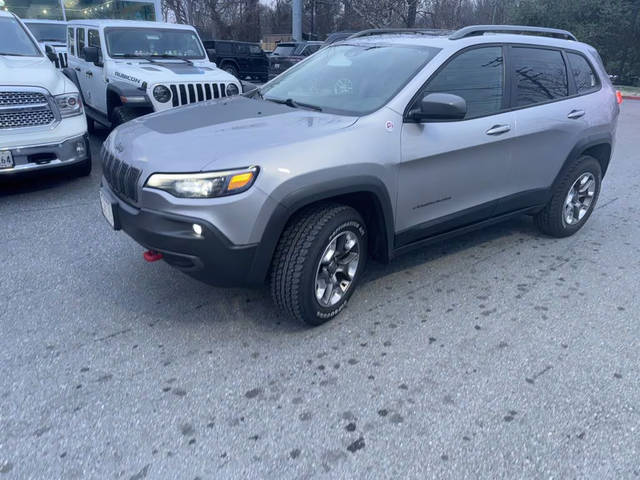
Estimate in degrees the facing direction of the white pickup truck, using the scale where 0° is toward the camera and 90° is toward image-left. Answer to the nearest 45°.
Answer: approximately 315°

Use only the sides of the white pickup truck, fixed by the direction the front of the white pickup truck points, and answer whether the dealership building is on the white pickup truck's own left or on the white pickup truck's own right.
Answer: on the white pickup truck's own left

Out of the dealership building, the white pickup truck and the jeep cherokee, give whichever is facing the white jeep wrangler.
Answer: the dealership building

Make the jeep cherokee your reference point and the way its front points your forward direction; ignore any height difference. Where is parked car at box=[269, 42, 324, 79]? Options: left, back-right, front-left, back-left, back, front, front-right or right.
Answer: back-right

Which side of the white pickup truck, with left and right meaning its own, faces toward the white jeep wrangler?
left

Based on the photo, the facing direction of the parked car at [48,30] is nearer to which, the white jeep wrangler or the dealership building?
the white jeep wrangler

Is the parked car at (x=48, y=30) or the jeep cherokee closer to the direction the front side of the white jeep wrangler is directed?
the jeep cherokee

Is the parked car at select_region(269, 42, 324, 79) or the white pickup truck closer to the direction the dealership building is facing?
the white pickup truck

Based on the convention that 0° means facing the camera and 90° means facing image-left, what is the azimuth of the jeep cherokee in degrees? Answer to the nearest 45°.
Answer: approximately 45°

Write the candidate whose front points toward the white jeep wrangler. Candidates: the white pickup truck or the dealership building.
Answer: the dealership building

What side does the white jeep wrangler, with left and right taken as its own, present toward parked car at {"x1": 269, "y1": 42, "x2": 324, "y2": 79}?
left

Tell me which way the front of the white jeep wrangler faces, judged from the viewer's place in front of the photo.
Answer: facing the viewer and to the right of the viewer

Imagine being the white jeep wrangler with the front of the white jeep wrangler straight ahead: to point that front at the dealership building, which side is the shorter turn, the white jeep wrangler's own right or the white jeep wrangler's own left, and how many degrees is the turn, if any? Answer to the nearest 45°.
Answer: approximately 135° to the white jeep wrangler's own left

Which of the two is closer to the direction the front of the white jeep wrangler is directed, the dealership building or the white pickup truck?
the white pickup truck
